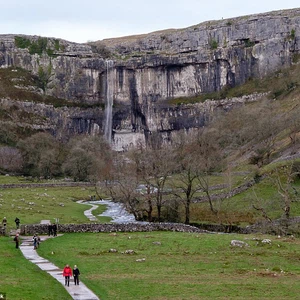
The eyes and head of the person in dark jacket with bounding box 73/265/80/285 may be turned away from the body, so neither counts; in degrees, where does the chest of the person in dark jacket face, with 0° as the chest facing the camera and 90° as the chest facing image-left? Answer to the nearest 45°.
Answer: approximately 0°

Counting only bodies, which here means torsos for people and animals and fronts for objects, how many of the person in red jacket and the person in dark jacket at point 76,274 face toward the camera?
2

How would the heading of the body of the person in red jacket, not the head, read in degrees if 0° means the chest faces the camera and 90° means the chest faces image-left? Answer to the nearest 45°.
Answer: approximately 0°
